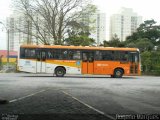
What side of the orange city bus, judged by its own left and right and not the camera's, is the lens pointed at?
right
